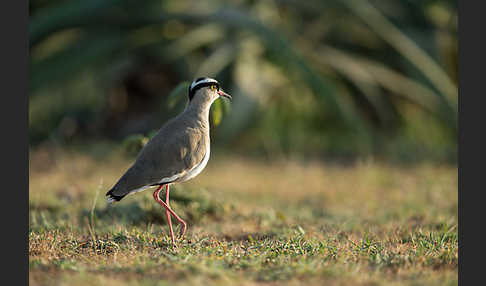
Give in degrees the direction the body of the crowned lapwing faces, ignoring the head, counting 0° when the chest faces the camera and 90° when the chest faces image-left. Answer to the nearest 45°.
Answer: approximately 270°
